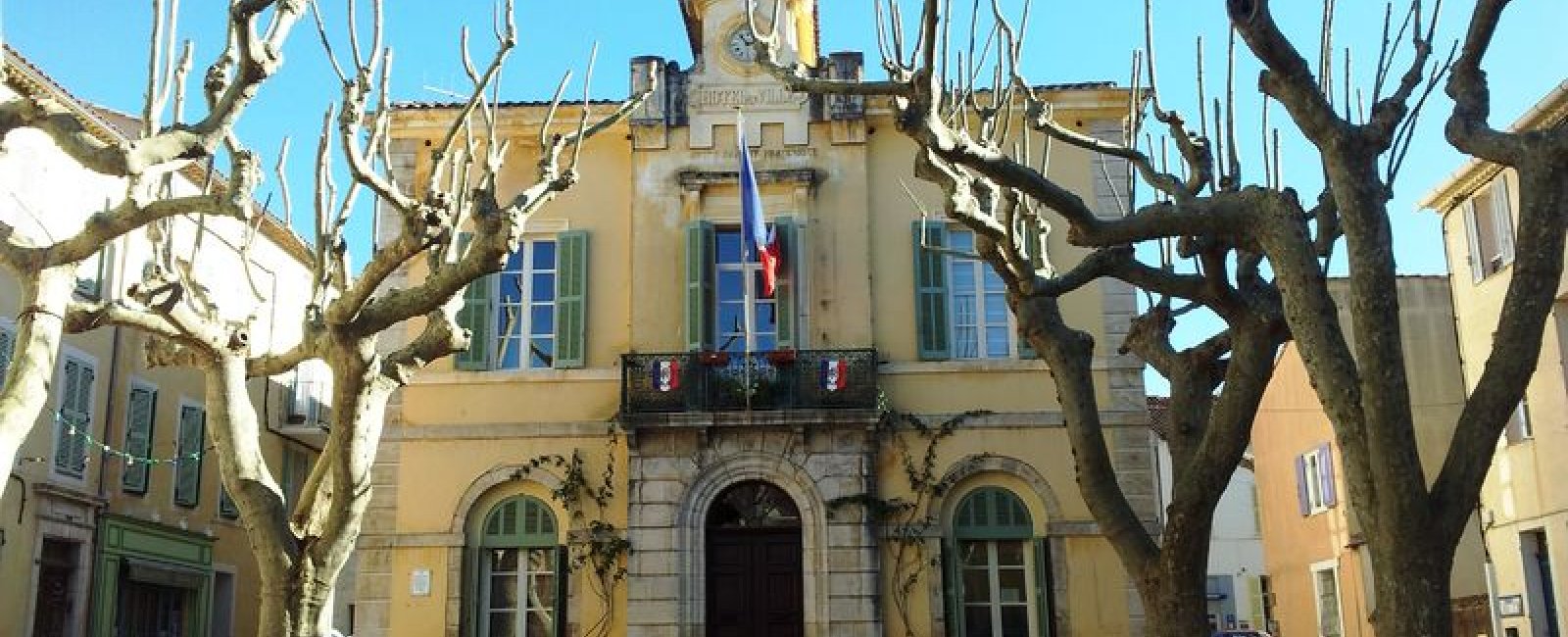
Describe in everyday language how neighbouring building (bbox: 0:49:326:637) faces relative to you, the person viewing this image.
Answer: facing the viewer and to the right of the viewer

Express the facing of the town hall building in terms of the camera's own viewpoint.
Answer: facing the viewer

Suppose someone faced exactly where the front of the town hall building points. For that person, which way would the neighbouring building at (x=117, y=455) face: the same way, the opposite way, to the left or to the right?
to the left

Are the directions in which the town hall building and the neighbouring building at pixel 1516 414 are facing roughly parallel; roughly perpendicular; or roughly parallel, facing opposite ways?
roughly perpendicular

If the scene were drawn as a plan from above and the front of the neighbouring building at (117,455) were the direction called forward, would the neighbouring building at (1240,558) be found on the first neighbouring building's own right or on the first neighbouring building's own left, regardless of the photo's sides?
on the first neighbouring building's own left

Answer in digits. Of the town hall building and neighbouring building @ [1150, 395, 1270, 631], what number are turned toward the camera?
2

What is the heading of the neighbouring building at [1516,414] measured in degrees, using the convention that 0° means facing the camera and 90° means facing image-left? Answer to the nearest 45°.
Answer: approximately 45°

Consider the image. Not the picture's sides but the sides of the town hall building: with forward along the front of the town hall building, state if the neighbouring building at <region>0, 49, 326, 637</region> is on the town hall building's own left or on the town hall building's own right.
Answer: on the town hall building's own right

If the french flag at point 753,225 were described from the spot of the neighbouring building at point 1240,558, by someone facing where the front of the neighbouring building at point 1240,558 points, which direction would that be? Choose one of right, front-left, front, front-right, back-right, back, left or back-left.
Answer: front

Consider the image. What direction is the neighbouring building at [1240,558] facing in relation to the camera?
toward the camera

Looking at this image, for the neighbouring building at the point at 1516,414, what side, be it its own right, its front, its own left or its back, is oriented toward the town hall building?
front

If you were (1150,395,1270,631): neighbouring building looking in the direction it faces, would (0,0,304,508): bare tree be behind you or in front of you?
in front

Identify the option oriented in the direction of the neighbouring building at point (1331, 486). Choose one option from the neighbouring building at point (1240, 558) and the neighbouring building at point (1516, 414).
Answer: the neighbouring building at point (1240, 558)
